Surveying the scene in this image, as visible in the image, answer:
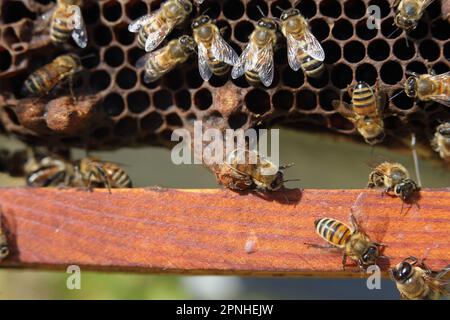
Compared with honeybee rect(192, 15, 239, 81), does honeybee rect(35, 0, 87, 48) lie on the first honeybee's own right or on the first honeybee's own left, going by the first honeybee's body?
on the first honeybee's own left

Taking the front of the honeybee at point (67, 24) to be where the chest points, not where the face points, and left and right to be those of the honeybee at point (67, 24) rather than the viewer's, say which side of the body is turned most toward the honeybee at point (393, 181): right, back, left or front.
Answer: right

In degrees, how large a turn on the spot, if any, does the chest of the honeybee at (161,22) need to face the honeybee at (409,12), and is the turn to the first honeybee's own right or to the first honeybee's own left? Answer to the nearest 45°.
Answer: approximately 45° to the first honeybee's own right

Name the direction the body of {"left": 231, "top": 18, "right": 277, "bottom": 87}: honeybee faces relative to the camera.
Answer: away from the camera

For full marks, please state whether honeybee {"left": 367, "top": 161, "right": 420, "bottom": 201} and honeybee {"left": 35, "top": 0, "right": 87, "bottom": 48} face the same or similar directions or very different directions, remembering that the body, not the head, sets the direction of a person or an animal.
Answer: very different directions

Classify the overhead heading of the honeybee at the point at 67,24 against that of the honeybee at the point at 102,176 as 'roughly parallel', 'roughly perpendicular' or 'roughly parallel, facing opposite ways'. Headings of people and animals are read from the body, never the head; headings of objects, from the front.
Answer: roughly perpendicular

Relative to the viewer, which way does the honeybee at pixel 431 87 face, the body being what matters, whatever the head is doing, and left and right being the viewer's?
facing to the left of the viewer

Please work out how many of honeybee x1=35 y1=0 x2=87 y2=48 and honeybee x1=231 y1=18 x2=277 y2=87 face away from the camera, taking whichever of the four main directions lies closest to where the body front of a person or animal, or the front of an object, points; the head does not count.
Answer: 2

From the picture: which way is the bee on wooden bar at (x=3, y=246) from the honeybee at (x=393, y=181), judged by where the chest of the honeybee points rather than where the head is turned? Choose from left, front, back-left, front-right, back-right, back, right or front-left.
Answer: back-right

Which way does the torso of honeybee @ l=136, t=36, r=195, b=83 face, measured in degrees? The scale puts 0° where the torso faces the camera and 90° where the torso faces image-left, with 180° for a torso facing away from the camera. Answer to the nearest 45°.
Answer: approximately 225°

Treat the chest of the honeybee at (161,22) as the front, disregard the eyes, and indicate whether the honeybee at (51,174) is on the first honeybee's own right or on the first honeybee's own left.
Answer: on the first honeybee's own left

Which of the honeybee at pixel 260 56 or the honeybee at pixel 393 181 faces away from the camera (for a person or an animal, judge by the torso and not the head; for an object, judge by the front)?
the honeybee at pixel 260 56

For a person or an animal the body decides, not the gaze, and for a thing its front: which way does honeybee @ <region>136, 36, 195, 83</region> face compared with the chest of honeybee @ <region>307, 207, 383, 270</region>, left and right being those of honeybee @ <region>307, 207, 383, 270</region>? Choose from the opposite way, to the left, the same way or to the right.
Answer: to the left

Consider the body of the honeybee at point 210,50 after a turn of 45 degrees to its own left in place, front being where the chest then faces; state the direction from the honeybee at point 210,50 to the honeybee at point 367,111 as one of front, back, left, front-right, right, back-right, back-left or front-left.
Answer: back-right

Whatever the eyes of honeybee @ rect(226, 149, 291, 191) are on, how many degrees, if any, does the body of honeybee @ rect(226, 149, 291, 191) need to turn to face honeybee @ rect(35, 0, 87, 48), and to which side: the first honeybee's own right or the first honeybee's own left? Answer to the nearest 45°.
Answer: approximately 180°
